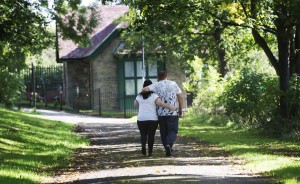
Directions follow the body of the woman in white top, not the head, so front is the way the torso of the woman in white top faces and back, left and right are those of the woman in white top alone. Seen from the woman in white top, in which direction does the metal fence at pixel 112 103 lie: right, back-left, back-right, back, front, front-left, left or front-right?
front

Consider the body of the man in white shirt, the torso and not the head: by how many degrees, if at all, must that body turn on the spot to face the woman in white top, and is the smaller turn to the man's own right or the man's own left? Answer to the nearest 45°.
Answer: approximately 90° to the man's own left

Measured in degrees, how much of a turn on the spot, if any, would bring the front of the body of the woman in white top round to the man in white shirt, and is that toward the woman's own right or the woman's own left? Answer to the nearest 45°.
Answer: approximately 90° to the woman's own right

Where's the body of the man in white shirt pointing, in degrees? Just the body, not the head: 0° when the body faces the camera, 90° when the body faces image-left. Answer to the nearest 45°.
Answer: approximately 180°

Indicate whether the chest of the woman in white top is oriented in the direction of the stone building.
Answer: yes

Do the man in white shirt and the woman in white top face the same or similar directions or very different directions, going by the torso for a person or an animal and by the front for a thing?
same or similar directions

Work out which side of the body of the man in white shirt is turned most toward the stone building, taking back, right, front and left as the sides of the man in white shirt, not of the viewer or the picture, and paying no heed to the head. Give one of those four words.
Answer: front

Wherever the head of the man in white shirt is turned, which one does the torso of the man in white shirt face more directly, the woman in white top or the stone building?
the stone building

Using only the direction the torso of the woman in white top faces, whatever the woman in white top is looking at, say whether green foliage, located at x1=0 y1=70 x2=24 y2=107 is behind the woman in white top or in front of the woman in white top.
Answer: in front

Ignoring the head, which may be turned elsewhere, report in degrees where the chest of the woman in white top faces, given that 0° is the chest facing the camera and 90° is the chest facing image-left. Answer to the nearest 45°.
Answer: approximately 180°

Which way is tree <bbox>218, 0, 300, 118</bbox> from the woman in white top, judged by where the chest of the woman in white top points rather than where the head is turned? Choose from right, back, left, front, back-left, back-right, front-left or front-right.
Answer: front-right

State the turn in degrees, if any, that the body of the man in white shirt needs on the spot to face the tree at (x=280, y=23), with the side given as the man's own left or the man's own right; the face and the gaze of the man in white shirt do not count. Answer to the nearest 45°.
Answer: approximately 45° to the man's own right
